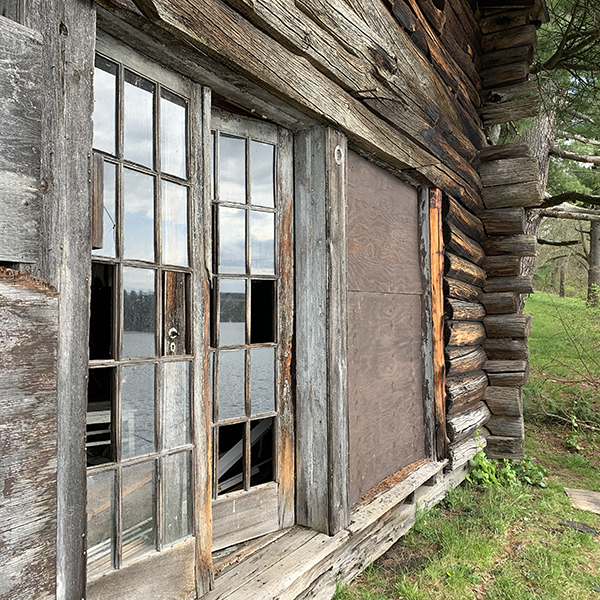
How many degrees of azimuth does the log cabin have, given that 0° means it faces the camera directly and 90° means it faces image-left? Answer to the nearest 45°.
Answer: approximately 315°
